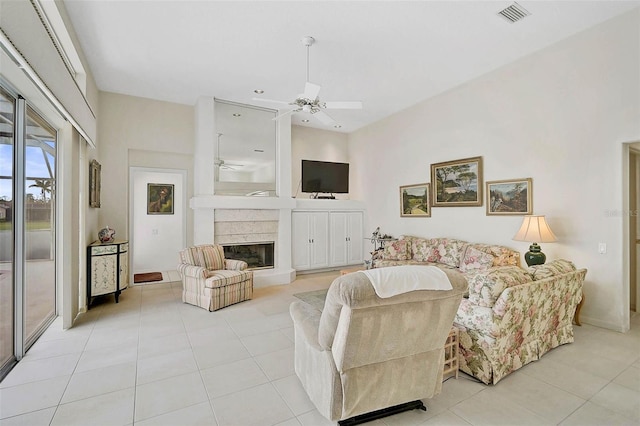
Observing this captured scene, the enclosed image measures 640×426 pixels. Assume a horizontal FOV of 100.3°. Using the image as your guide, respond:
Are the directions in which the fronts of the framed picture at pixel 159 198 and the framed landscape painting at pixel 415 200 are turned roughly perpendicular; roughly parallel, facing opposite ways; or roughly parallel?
roughly perpendicular

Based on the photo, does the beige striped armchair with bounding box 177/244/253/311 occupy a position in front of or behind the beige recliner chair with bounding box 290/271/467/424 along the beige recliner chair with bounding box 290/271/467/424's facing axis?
in front

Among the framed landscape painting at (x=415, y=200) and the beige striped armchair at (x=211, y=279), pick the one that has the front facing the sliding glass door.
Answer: the framed landscape painting

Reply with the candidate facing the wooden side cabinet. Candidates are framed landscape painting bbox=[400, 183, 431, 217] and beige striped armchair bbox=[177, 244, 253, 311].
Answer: the framed landscape painting

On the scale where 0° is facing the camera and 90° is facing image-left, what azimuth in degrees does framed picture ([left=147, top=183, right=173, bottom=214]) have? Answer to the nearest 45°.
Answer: approximately 0°

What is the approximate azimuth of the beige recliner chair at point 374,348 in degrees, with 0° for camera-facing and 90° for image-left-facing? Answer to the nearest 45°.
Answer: approximately 135°

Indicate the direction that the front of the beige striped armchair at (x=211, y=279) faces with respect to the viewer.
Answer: facing the viewer and to the right of the viewer

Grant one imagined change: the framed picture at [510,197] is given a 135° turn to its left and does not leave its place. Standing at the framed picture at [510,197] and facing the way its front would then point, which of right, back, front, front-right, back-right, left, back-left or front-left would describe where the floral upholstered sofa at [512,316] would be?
right

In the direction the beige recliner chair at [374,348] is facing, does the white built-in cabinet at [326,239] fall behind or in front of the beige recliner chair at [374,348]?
in front

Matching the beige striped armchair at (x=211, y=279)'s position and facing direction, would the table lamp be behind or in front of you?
in front

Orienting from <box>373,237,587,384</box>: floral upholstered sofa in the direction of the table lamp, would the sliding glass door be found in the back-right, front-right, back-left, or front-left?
back-left

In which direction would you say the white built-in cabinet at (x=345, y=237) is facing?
toward the camera

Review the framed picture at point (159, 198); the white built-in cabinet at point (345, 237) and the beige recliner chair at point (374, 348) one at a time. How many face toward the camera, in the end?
2

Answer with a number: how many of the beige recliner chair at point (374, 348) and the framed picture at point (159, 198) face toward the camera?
1

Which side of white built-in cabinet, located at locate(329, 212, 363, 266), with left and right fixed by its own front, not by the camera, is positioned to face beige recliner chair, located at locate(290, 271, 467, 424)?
front

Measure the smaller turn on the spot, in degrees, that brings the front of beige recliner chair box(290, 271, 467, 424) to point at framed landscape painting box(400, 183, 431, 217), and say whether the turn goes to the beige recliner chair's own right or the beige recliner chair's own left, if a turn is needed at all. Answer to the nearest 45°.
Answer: approximately 45° to the beige recliner chair's own right

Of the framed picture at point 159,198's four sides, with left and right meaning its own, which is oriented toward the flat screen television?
left
